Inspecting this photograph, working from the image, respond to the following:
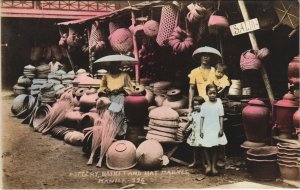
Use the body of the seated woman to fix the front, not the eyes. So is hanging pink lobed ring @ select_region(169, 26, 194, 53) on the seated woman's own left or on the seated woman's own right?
on the seated woman's own left

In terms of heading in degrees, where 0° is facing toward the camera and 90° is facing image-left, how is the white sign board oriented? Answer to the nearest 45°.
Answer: approximately 0°

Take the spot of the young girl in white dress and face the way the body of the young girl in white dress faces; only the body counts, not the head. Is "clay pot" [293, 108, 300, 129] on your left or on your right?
on your left

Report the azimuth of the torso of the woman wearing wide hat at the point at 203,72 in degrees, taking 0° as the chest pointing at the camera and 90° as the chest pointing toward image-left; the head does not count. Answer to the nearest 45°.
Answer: approximately 0°

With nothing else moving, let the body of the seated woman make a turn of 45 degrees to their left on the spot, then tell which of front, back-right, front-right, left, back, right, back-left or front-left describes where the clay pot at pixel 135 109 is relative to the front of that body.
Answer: front

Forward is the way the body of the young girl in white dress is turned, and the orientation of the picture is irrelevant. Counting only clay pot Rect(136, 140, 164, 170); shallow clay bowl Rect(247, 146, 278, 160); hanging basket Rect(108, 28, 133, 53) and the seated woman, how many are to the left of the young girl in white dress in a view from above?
1
